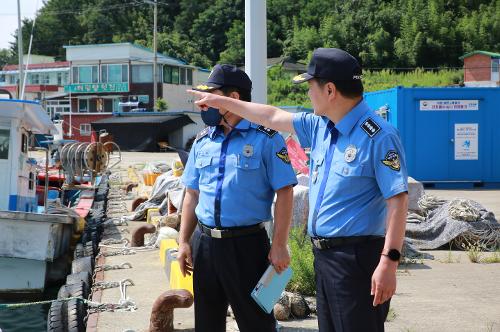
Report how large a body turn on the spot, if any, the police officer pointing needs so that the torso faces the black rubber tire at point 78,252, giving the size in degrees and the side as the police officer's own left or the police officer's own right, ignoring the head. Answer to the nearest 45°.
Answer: approximately 90° to the police officer's own right

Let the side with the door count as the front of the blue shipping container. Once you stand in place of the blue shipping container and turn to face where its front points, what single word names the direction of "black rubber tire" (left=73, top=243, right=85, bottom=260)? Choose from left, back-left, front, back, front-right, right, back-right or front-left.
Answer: front-right

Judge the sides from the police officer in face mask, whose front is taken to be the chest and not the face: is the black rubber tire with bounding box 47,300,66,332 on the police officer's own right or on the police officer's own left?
on the police officer's own right

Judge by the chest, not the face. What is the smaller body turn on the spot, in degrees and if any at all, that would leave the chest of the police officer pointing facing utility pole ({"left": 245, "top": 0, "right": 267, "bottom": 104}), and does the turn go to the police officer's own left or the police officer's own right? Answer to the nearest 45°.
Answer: approximately 135° to the police officer's own right

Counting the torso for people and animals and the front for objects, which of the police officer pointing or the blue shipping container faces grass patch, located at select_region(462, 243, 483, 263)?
the blue shipping container

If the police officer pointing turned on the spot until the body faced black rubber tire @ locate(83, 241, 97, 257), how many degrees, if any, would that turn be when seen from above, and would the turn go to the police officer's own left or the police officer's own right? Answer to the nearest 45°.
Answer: approximately 90° to the police officer's own right

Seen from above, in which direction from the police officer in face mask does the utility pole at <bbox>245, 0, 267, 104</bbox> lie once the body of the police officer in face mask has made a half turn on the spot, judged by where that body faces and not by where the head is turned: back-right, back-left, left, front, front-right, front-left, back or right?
front-left

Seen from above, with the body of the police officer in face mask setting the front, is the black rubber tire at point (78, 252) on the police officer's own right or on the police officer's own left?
on the police officer's own right

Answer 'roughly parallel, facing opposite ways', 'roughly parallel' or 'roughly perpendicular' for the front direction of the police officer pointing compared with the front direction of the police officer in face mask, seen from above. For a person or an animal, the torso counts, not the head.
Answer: roughly parallel

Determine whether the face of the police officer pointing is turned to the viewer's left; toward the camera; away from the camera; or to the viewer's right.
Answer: to the viewer's left

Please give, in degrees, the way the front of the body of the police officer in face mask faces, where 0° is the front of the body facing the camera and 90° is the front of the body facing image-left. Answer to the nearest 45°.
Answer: approximately 45°

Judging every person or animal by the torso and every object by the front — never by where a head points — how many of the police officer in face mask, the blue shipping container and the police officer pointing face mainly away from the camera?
0

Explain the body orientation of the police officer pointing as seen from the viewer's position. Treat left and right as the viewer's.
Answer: facing the viewer and to the left of the viewer

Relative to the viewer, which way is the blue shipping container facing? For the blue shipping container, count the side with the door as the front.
toward the camera
